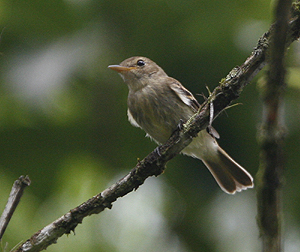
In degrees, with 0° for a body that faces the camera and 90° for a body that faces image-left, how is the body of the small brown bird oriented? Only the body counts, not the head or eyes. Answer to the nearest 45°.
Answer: approximately 45°

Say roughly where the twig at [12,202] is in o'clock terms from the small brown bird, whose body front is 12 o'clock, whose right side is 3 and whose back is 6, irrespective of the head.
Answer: The twig is roughly at 2 o'clock from the small brown bird.
